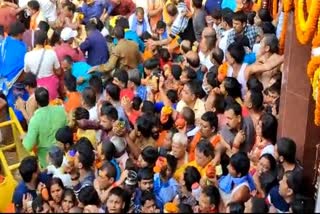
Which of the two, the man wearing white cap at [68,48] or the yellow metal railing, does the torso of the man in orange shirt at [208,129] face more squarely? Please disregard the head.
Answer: the yellow metal railing

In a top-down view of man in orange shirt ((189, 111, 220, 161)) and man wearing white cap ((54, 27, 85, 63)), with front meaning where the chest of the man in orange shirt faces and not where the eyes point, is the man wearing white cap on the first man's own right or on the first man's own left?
on the first man's own right

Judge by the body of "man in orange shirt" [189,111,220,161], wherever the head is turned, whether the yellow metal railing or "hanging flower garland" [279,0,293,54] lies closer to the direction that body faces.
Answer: the yellow metal railing

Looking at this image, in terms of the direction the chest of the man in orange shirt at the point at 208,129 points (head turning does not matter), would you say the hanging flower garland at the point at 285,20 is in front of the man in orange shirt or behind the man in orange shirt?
behind

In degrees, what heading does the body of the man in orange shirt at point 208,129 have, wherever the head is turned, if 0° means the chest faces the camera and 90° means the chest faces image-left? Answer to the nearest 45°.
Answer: approximately 45°

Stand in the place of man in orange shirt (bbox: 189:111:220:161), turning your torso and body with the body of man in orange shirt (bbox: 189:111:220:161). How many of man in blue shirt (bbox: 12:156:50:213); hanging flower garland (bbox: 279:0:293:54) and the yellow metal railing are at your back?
1

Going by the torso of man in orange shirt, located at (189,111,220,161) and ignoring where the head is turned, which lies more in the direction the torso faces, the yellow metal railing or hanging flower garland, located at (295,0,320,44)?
the yellow metal railing
